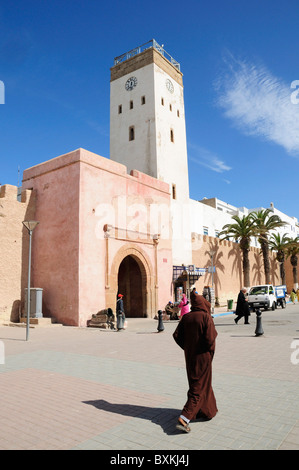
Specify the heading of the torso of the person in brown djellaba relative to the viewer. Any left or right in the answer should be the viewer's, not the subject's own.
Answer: facing away from the viewer and to the right of the viewer

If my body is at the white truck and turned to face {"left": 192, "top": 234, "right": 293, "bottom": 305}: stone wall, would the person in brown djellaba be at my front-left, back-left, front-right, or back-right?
back-left

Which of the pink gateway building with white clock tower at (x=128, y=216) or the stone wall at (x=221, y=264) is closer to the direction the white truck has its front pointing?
the pink gateway building with white clock tower

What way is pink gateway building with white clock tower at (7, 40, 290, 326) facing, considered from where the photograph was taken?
facing the viewer and to the right of the viewer

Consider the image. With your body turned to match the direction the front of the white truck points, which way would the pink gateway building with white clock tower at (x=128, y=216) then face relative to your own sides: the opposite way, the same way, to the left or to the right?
to the left

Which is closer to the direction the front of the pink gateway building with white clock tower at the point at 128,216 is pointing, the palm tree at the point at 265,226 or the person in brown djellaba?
the person in brown djellaba

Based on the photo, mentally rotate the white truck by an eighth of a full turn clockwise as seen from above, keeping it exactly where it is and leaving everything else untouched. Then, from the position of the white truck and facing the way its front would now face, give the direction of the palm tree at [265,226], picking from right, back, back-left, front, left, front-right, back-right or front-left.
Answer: right

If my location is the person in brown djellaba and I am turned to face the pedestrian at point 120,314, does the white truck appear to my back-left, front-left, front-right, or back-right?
front-right

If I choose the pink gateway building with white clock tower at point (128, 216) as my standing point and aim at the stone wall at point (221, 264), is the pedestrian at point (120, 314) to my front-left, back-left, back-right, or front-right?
back-right

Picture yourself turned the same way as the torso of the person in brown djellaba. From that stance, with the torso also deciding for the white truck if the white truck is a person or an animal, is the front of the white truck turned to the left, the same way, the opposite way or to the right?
the opposite way

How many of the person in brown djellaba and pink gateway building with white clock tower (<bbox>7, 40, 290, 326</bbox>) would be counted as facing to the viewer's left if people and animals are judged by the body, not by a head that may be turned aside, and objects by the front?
0
